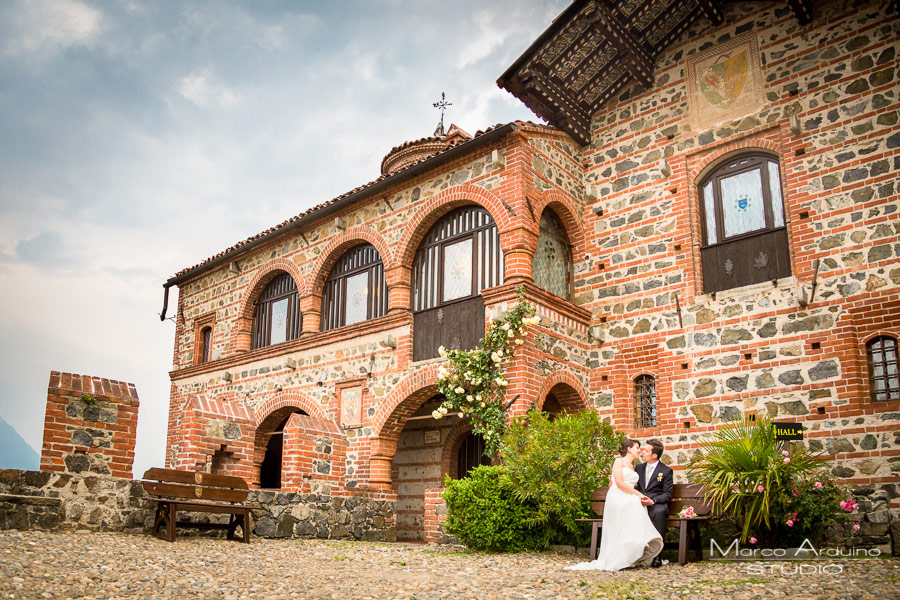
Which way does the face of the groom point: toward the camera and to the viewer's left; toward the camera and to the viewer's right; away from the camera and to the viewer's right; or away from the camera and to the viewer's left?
toward the camera and to the viewer's left

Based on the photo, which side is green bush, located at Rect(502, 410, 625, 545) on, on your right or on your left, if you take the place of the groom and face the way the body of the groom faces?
on your right

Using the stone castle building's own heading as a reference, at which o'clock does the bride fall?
The bride is roughly at 11 o'clock from the stone castle building.

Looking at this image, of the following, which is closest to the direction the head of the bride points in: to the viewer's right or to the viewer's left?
to the viewer's right

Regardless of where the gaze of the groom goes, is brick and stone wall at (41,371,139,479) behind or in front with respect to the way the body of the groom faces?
in front

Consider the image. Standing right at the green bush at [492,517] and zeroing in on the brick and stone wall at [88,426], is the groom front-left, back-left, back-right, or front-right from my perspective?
back-left

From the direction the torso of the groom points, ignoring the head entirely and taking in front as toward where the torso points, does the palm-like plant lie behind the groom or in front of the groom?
behind

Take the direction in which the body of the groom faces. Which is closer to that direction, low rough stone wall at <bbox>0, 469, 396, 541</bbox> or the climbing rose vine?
the low rough stone wall

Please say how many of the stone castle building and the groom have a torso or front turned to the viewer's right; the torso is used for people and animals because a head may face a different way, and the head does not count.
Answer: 0

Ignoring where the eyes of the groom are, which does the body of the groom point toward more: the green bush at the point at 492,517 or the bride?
the bride

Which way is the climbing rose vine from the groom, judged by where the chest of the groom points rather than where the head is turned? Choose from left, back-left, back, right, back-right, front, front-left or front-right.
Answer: right
